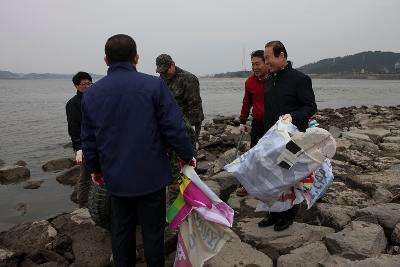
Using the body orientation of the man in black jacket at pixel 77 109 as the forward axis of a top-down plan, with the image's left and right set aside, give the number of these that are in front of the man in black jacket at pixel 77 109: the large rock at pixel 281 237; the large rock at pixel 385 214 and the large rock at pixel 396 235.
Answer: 3

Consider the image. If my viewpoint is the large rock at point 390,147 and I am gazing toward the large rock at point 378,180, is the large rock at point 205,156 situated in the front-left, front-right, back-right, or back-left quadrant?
front-right

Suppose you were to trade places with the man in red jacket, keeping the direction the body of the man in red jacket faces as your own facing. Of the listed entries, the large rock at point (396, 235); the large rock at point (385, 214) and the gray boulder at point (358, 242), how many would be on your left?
3

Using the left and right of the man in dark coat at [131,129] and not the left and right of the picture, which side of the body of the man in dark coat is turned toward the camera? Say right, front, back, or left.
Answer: back

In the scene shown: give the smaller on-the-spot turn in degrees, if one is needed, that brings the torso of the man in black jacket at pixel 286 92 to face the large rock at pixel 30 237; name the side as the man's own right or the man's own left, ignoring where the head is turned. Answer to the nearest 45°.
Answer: approximately 45° to the man's own right

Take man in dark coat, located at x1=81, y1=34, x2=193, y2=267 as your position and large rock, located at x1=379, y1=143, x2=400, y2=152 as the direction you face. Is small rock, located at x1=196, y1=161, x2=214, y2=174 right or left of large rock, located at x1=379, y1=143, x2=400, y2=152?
left

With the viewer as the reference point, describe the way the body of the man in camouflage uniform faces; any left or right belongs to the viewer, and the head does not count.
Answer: facing the viewer and to the left of the viewer

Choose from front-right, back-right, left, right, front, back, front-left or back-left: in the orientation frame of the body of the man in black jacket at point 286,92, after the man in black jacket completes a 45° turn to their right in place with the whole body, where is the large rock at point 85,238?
front

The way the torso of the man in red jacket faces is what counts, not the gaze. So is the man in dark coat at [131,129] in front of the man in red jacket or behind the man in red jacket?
in front

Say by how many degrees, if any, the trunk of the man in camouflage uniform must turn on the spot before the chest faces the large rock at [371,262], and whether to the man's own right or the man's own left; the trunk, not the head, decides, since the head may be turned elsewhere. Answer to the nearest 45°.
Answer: approximately 90° to the man's own left

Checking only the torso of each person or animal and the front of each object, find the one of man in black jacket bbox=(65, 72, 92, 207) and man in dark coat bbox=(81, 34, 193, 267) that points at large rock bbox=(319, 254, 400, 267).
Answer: the man in black jacket

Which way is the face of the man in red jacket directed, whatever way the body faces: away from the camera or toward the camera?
toward the camera

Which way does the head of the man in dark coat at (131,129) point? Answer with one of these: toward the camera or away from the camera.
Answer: away from the camera

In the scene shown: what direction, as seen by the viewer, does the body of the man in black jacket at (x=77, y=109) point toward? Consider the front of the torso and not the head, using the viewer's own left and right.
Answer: facing the viewer and to the right of the viewer

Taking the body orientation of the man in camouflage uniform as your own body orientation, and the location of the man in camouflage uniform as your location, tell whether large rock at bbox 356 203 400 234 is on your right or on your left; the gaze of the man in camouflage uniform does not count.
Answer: on your left

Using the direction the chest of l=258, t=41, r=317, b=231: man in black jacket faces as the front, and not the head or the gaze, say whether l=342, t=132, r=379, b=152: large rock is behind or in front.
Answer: behind

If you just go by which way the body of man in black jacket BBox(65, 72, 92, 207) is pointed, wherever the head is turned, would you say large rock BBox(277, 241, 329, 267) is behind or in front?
in front

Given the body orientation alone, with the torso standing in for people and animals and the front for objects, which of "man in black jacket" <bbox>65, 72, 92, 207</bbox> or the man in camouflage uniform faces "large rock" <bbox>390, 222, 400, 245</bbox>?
the man in black jacket

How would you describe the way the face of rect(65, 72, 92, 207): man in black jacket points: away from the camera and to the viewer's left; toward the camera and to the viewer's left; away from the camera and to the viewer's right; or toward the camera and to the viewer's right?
toward the camera and to the viewer's right
